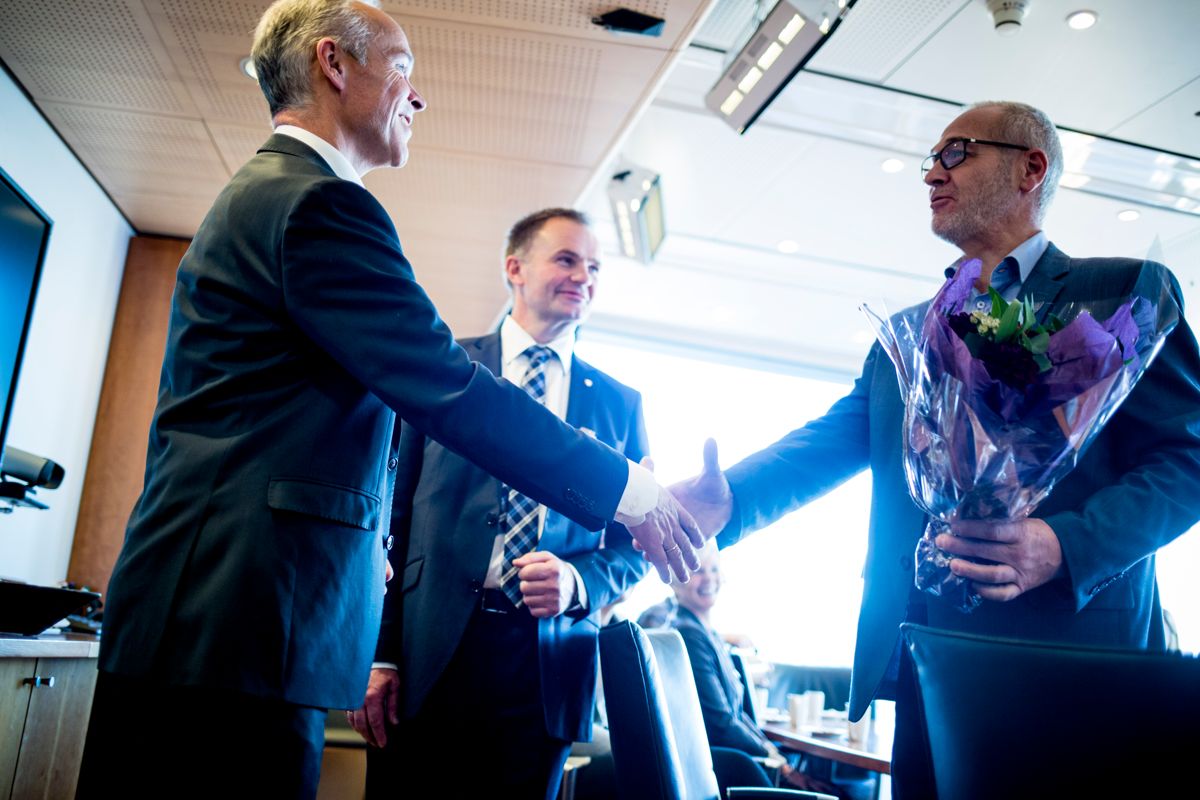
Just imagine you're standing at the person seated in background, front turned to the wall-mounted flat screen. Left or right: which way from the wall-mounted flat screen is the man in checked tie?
left

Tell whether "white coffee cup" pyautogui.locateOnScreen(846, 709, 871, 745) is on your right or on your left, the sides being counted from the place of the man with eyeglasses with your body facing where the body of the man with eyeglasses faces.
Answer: on your right

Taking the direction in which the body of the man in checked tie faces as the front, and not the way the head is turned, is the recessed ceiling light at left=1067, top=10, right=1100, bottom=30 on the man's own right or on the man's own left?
on the man's own left

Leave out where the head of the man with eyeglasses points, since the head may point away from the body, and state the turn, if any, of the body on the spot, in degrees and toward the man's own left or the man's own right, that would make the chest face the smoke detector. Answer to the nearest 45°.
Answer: approximately 135° to the man's own right

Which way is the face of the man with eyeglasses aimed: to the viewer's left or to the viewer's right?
to the viewer's left

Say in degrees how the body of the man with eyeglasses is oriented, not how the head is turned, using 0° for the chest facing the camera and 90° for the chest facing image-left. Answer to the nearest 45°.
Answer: approximately 45°

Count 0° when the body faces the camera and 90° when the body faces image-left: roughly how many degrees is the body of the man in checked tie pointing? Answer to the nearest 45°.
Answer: approximately 315°
